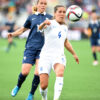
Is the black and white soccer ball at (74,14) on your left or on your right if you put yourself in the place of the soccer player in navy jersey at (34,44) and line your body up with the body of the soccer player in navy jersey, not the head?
on your left

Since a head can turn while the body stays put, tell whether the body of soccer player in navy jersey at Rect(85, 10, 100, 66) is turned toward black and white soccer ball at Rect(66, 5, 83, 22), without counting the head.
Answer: yes

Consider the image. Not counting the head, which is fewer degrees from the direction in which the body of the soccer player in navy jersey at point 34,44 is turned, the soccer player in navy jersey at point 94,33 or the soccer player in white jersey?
the soccer player in white jersey

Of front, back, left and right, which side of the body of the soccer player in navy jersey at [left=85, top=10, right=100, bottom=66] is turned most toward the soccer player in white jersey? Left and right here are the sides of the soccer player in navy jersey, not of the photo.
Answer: front

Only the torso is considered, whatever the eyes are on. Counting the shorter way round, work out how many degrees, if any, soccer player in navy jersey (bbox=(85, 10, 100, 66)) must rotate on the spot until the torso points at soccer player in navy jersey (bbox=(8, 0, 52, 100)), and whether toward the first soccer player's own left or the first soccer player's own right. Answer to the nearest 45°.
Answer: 0° — they already face them
